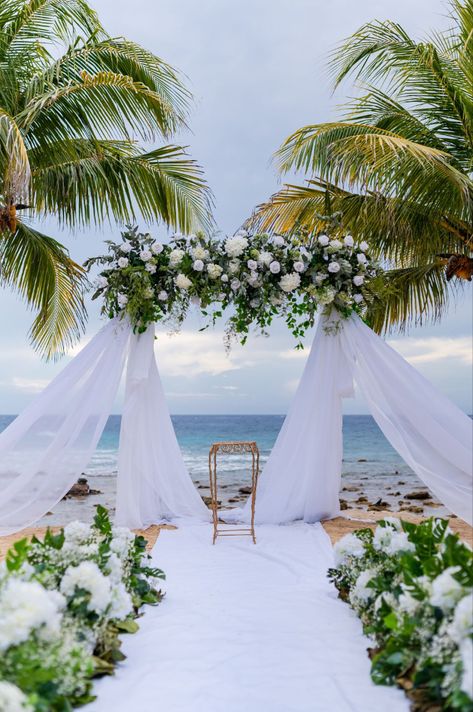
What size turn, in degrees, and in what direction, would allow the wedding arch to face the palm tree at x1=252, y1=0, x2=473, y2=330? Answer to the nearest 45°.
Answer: approximately 135° to its left

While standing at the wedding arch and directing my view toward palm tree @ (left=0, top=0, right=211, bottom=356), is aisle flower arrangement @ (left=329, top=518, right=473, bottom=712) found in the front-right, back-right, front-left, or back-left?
back-left

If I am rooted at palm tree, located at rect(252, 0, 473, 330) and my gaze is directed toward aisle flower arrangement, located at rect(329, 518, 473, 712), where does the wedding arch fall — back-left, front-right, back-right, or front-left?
front-right

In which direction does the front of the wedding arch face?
toward the camera

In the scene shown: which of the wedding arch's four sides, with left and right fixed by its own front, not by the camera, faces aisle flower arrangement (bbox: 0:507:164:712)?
front

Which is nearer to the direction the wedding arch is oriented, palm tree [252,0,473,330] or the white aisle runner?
the white aisle runner

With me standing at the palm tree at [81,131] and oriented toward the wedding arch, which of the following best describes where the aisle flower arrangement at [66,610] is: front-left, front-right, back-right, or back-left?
front-right

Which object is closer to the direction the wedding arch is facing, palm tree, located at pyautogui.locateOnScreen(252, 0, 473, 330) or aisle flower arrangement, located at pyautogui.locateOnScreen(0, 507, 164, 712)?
the aisle flower arrangement

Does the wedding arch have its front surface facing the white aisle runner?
yes

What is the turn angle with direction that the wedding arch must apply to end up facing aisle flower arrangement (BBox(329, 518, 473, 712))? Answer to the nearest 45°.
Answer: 0° — it already faces it
